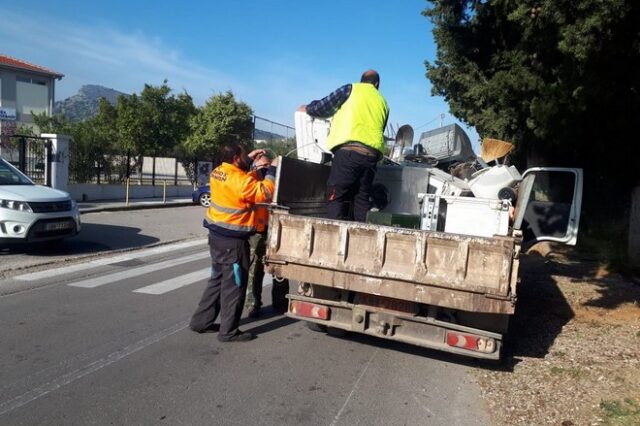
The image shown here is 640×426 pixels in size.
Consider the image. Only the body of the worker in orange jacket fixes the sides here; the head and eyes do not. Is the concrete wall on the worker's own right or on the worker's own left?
on the worker's own left

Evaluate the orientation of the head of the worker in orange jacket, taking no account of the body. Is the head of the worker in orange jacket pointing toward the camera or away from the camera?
away from the camera

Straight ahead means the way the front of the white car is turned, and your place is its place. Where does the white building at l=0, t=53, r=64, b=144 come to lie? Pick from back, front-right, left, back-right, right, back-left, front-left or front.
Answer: back-left

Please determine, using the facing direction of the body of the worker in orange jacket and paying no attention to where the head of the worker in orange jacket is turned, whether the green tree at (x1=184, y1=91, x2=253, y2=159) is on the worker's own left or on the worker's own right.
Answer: on the worker's own left

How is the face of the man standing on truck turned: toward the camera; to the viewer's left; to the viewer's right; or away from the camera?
away from the camera

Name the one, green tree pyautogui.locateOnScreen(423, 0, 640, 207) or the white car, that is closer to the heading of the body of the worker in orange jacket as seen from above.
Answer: the green tree

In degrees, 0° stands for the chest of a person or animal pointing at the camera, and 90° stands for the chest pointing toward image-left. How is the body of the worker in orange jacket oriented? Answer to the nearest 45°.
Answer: approximately 225°

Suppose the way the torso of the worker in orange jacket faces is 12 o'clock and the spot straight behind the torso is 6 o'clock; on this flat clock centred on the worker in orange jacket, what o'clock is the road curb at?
The road curb is roughly at 10 o'clock from the worker in orange jacket.

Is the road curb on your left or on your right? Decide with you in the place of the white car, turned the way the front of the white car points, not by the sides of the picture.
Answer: on your left

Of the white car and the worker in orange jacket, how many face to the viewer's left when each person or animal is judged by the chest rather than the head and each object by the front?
0

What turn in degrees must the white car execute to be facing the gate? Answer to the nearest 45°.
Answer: approximately 135° to its left

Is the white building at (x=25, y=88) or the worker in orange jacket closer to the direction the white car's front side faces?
the worker in orange jacket
